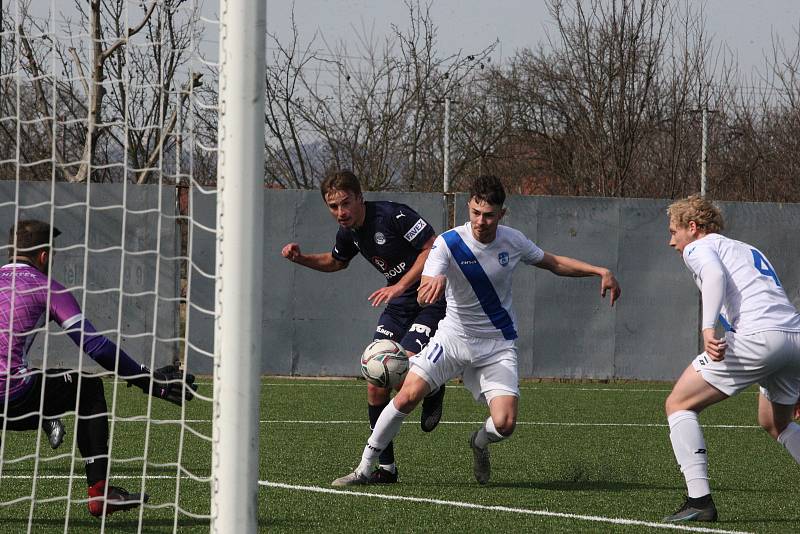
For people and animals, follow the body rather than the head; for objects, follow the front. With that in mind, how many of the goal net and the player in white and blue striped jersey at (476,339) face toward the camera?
1

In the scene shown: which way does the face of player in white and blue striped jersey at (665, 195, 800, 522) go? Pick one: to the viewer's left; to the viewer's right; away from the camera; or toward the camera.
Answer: to the viewer's left

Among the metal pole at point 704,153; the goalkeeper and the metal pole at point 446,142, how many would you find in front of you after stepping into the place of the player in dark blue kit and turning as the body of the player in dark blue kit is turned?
1

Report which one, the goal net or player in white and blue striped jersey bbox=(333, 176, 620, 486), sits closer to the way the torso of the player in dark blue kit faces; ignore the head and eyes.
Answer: the goal net

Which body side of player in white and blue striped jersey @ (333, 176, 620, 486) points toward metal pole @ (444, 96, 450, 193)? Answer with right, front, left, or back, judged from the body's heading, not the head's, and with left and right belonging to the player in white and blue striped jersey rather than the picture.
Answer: back

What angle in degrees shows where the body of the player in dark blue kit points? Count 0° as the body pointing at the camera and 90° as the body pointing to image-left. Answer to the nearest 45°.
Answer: approximately 45°

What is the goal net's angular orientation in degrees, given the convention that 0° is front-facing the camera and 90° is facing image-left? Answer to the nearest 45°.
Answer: approximately 180°

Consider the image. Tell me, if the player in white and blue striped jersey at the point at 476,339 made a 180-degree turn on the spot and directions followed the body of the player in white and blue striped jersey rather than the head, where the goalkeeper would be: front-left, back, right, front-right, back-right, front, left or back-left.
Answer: back-left

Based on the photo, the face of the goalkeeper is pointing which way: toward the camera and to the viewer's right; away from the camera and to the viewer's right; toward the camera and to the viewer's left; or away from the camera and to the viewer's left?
away from the camera and to the viewer's right

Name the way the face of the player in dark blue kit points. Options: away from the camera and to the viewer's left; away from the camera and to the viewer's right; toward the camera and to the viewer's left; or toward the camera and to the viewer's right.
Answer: toward the camera and to the viewer's left

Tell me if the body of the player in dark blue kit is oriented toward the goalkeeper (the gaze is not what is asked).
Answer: yes

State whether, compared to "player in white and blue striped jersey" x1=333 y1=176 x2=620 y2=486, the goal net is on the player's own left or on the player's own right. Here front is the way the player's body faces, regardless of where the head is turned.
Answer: on the player's own right

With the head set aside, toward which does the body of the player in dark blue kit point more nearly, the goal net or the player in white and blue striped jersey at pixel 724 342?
the goal net

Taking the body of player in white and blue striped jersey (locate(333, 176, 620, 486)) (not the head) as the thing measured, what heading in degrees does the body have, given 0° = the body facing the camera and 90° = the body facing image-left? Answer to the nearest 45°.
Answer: approximately 0°
